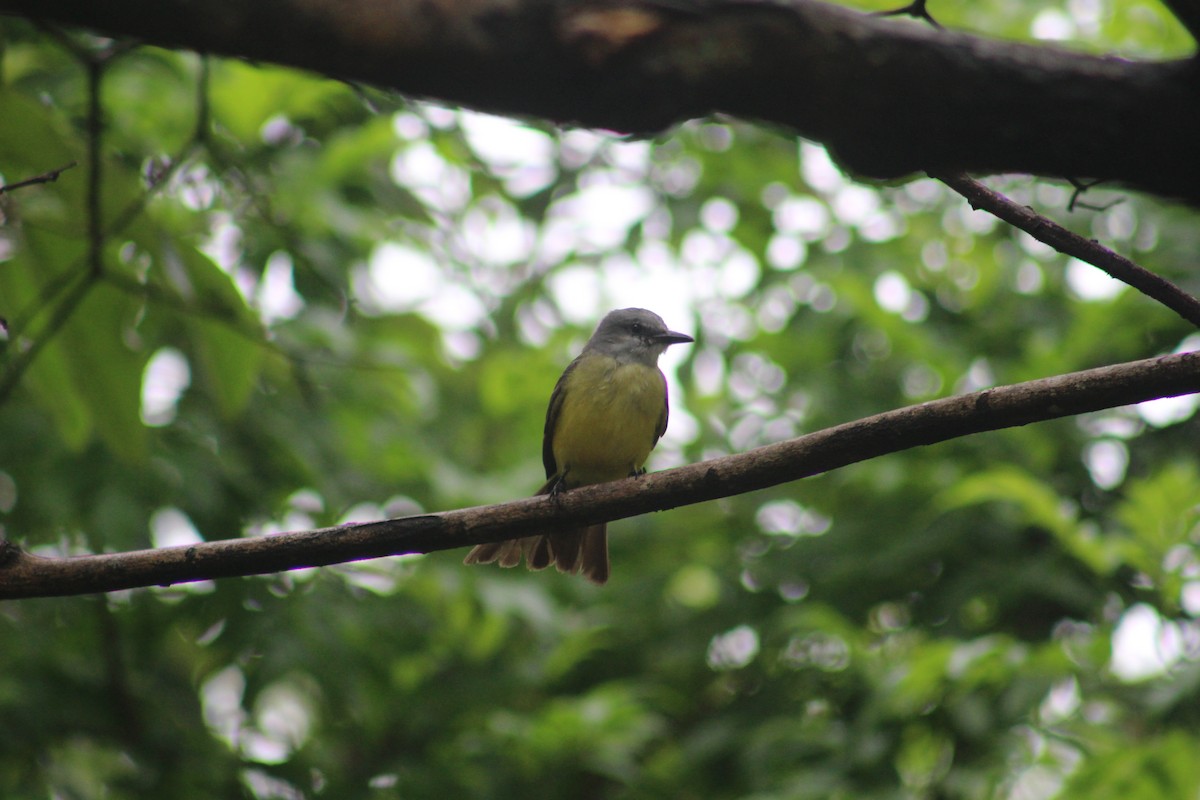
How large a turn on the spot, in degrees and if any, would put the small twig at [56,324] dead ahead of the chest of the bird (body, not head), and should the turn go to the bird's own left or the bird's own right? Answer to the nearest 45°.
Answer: approximately 90° to the bird's own right

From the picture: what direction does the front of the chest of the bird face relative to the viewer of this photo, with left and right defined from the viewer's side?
facing the viewer and to the right of the viewer

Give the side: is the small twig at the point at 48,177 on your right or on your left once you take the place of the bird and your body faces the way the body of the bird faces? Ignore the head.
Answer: on your right

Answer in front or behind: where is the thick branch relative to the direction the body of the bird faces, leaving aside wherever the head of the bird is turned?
in front

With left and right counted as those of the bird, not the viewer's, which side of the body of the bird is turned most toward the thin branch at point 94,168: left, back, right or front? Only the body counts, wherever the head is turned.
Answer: right
